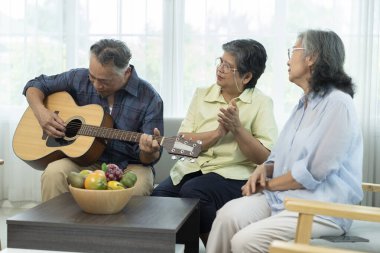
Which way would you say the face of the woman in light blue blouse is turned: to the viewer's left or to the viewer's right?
to the viewer's left

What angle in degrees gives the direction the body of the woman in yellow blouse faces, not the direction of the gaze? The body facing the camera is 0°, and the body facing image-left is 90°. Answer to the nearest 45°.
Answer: approximately 45°

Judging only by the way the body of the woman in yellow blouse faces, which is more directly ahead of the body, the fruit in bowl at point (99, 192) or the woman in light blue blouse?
the fruit in bowl

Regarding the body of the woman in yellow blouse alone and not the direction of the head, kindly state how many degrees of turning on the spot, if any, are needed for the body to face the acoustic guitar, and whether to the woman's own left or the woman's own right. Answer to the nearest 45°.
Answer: approximately 45° to the woman's own right

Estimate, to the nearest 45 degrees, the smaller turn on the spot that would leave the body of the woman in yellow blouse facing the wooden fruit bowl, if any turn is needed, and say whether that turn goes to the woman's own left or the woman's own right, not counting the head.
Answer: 0° — they already face it

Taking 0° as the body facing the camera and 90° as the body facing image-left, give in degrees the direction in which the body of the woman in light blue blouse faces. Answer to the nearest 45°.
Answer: approximately 90°
